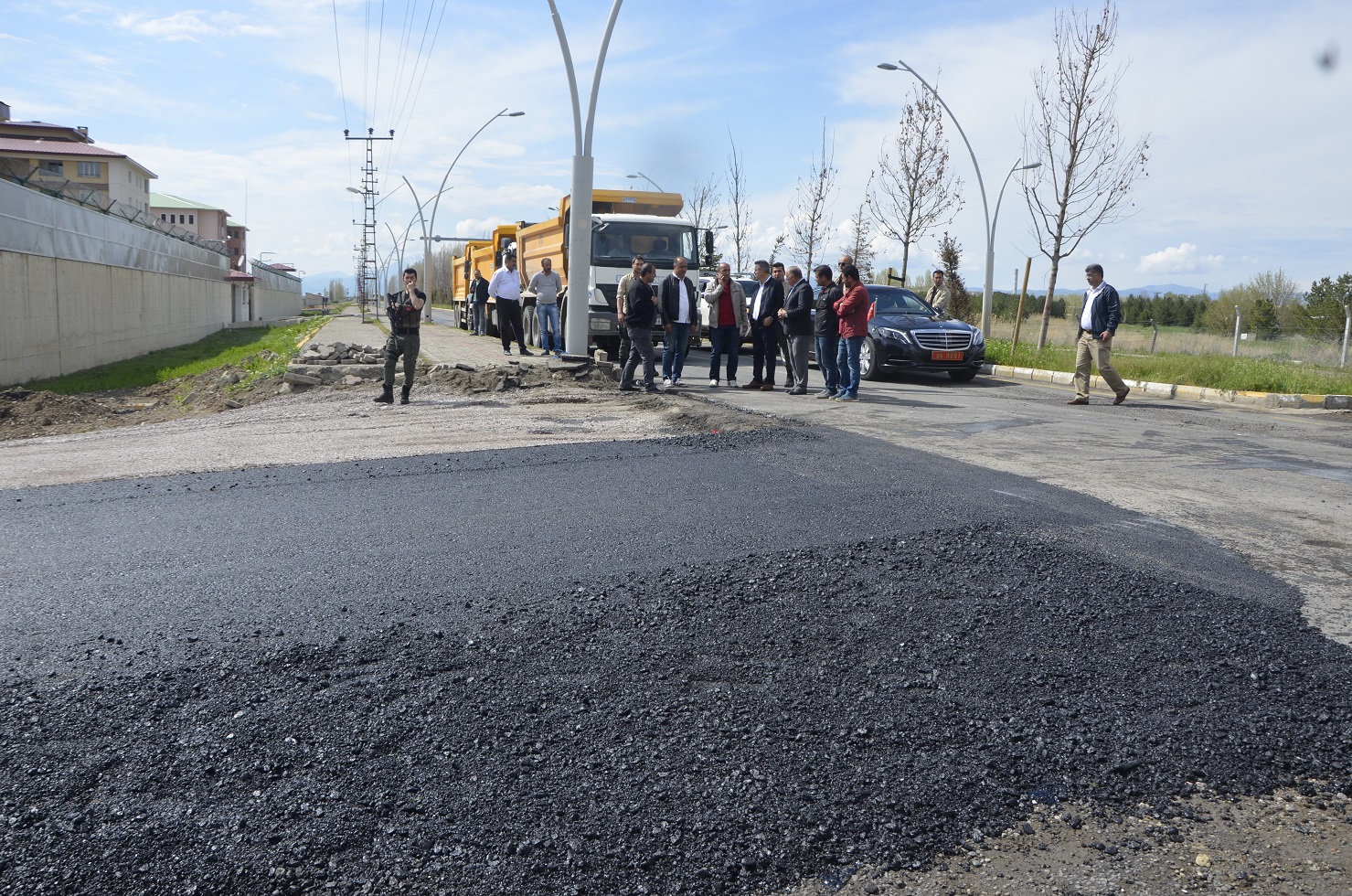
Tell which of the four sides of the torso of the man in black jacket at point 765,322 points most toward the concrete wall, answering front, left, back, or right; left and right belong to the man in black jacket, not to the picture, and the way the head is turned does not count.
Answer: right

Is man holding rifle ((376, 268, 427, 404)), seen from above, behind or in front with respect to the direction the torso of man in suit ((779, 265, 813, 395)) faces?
in front

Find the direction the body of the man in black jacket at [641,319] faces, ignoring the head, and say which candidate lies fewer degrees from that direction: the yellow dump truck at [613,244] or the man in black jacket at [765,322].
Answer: the man in black jacket

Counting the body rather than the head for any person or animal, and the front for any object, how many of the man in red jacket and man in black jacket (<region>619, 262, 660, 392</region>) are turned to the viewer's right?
1

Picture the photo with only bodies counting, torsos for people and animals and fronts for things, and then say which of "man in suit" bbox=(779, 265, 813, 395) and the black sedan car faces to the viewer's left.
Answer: the man in suit

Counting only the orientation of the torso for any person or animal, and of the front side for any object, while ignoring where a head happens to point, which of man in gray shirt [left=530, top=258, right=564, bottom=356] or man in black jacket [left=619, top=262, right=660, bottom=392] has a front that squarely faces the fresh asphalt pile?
the man in gray shirt

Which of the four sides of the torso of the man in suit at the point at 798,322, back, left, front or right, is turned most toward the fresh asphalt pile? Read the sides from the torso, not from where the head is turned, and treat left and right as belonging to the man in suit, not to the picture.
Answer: left

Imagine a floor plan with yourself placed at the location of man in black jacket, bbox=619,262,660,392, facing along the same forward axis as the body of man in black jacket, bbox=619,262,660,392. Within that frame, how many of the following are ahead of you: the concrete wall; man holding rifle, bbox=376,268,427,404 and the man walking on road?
1
